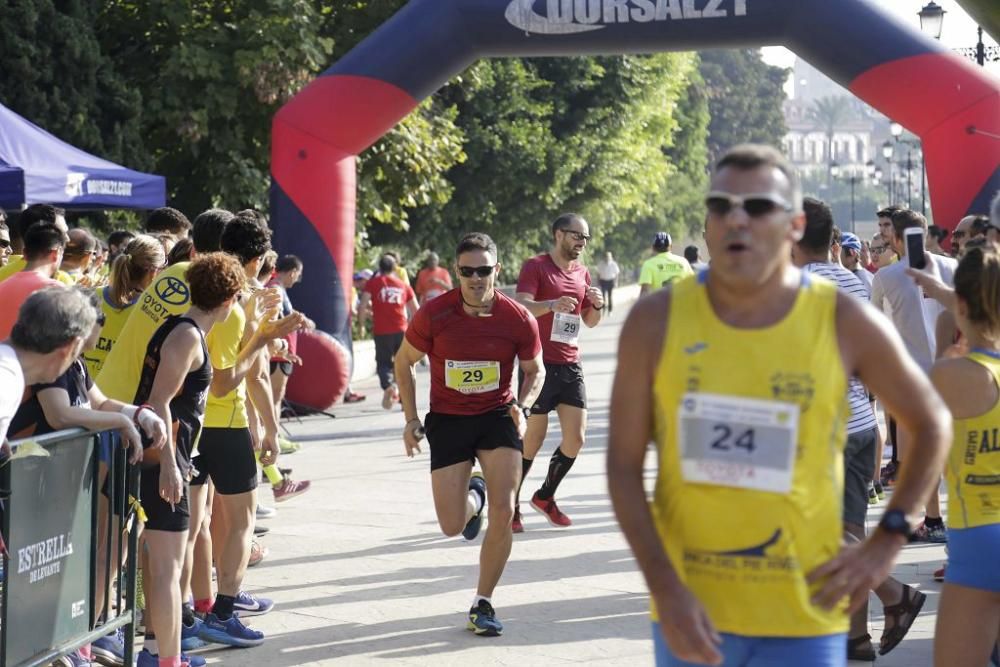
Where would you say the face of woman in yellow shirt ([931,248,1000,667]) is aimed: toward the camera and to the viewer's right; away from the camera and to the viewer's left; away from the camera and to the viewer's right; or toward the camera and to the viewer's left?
away from the camera and to the viewer's left

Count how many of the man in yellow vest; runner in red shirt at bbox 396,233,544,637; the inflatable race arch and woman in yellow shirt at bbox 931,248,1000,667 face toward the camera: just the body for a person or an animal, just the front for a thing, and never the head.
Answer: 3
